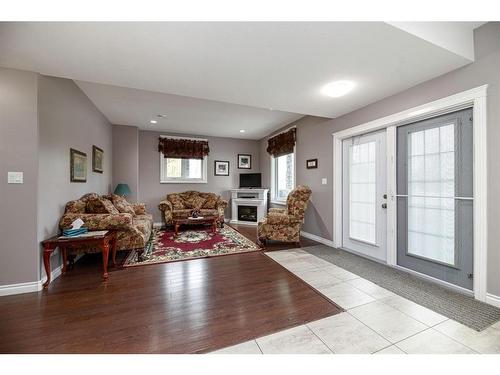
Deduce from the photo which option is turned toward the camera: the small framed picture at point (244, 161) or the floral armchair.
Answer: the small framed picture

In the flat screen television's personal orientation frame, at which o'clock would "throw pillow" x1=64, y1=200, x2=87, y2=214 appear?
The throw pillow is roughly at 1 o'clock from the flat screen television.

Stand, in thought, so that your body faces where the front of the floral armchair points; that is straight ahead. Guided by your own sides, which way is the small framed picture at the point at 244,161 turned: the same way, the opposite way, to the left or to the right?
to the left

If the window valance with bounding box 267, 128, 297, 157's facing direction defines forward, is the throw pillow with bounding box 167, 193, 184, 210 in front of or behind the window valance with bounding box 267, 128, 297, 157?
in front

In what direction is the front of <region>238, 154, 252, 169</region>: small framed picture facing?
toward the camera

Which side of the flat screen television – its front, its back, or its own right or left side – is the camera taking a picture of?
front

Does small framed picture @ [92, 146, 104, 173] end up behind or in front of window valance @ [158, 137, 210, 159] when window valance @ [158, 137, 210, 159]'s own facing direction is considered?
in front

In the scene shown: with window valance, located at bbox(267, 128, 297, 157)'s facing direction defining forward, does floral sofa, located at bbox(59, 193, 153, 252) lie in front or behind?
in front

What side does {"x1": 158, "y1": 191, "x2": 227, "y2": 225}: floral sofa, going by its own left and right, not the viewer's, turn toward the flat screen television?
left

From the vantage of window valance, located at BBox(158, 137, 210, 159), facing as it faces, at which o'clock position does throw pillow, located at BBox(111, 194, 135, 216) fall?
The throw pillow is roughly at 1 o'clock from the window valance.

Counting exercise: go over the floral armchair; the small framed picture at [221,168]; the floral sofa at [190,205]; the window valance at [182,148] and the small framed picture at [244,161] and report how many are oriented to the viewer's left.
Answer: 1

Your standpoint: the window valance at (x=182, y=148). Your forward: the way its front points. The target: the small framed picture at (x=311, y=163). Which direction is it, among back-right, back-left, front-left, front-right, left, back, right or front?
front-left

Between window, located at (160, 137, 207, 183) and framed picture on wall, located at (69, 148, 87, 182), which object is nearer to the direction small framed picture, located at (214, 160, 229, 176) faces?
the framed picture on wall

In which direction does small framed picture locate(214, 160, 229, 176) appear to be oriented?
toward the camera

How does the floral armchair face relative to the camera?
to the viewer's left

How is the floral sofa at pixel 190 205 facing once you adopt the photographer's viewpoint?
facing the viewer

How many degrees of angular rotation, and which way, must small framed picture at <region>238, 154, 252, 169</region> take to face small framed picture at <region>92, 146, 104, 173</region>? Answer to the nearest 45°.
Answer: approximately 45° to its right

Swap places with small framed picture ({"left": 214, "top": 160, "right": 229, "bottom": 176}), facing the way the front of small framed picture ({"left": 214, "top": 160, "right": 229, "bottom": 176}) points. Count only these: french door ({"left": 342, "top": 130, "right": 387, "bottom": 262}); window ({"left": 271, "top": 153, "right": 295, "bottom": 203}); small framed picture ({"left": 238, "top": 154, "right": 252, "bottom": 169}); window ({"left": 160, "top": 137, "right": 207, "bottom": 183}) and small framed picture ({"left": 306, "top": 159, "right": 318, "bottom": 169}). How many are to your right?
1

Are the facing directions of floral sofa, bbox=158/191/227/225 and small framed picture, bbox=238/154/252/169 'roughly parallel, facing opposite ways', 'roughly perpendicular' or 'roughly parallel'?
roughly parallel

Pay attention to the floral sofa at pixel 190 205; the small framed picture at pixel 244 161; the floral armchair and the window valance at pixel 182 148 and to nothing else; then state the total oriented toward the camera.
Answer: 3
